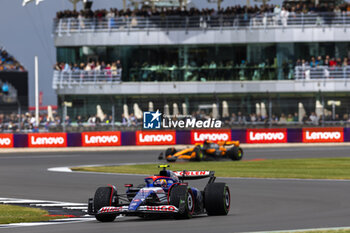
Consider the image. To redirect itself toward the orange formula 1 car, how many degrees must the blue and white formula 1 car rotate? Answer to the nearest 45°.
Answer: approximately 135° to its right

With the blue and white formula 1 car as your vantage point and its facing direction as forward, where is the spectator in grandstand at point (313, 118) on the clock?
The spectator in grandstand is roughly at 5 o'clock from the blue and white formula 1 car.

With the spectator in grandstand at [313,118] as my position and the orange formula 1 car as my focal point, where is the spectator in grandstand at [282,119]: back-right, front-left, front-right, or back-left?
front-right

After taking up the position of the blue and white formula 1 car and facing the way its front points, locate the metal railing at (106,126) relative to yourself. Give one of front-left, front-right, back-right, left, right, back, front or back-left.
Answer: back-right

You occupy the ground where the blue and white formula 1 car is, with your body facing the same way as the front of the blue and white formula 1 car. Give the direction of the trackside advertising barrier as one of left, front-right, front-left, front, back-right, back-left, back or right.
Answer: back-right

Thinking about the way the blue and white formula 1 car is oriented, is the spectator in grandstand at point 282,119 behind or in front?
behind

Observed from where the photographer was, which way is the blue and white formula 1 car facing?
facing the viewer and to the left of the viewer
